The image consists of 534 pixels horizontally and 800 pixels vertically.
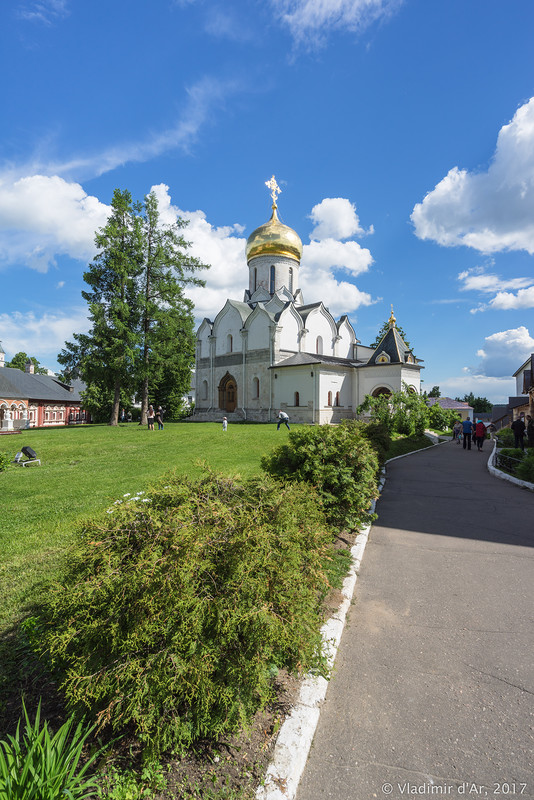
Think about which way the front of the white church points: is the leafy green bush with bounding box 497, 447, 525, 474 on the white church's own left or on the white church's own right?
on the white church's own left

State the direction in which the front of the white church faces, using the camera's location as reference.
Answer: facing the viewer and to the left of the viewer

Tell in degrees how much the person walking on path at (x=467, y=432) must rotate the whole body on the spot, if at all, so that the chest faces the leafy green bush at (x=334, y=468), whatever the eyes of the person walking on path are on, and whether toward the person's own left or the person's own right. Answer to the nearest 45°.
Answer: approximately 180°

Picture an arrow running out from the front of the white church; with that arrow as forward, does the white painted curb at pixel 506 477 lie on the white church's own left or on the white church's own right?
on the white church's own left

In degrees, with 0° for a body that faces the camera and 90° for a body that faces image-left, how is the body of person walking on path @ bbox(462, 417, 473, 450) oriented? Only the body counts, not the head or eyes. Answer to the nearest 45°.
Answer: approximately 180°

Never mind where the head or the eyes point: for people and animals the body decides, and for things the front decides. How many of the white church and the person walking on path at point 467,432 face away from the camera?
1

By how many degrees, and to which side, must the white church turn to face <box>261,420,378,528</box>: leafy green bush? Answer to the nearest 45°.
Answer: approximately 45° to its left

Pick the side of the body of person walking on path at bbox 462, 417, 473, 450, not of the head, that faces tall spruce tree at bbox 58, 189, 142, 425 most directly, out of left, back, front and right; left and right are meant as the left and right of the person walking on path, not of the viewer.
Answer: left

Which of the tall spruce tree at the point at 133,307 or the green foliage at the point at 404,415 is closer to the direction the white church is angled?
the tall spruce tree

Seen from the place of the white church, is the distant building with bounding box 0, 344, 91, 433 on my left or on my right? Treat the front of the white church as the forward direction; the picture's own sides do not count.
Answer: on my right

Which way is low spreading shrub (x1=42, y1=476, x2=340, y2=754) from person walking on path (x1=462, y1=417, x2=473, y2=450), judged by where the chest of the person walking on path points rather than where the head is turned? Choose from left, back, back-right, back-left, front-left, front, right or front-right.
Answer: back

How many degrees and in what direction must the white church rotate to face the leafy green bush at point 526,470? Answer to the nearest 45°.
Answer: approximately 45° to its left

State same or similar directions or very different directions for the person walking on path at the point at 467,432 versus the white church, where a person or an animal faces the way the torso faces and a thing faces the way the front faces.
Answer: very different directions

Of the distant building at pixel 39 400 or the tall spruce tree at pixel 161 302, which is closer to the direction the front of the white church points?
the tall spruce tree

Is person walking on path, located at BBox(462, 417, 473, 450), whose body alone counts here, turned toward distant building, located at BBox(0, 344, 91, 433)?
no

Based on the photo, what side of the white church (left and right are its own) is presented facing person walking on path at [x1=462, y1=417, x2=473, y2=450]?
left

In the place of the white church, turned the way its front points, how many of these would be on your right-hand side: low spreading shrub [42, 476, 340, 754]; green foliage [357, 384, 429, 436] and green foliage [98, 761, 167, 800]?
0
